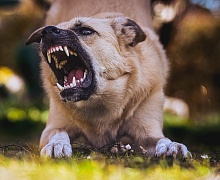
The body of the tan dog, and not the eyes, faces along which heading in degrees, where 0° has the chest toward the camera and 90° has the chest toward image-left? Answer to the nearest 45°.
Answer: approximately 0°
